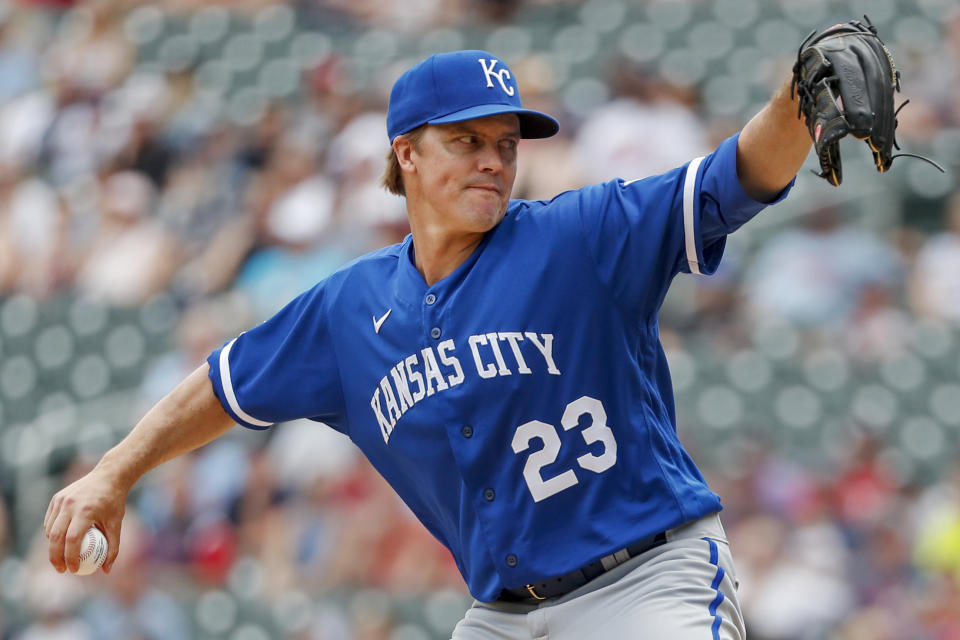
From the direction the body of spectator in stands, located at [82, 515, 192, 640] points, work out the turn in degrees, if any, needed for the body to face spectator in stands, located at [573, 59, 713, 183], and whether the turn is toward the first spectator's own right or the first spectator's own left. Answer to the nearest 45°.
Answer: approximately 90° to the first spectator's own left

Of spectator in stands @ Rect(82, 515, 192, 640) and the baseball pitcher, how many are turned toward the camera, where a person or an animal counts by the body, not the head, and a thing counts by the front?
2

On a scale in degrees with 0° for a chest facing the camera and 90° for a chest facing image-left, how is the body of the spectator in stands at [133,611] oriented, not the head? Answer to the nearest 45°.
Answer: approximately 0°

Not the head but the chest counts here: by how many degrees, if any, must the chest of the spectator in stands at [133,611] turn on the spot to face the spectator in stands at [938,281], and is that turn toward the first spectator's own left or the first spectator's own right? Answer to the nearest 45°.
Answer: approximately 90° to the first spectator's own left

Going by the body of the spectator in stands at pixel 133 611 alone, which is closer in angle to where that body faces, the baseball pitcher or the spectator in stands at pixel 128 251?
the baseball pitcher

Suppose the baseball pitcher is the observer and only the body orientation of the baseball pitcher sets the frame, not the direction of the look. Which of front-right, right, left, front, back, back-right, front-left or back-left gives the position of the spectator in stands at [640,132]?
back

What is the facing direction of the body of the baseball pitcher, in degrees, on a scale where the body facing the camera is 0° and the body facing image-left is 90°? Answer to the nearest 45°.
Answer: approximately 0°

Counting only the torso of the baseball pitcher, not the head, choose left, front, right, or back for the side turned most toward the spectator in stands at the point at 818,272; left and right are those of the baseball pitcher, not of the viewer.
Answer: back

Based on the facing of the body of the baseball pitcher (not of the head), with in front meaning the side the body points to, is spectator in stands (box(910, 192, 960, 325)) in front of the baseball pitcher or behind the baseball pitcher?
behind
